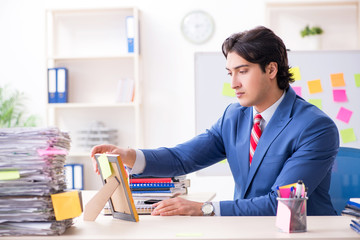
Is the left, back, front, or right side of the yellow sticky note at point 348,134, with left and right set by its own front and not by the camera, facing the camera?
front

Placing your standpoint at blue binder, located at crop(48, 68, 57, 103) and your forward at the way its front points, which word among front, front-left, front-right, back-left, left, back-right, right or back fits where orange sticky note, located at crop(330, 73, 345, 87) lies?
front-left

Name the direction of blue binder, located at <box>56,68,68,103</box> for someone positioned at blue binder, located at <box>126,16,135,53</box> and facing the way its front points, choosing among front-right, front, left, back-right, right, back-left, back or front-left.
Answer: right

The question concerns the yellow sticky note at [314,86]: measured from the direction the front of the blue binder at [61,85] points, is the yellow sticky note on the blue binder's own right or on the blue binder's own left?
on the blue binder's own left

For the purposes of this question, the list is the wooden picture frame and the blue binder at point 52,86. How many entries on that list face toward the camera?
1

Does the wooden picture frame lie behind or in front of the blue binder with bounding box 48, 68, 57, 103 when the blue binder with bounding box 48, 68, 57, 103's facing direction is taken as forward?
in front

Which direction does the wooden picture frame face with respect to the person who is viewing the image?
facing away from the viewer and to the right of the viewer

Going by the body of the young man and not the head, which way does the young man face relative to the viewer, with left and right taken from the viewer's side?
facing the viewer and to the left of the viewer

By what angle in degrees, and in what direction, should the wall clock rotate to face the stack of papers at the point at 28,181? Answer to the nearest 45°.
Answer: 0° — it already faces it

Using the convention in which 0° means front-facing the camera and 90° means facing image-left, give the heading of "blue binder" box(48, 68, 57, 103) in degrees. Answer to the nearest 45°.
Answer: approximately 0°
